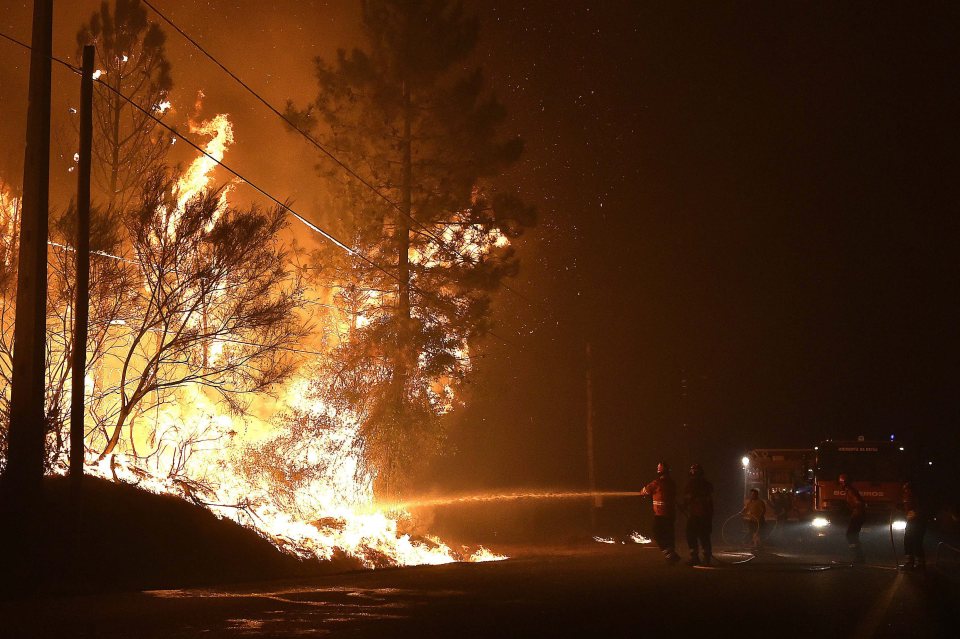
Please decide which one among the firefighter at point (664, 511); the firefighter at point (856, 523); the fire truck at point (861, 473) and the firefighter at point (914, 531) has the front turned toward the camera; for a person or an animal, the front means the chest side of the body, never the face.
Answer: the fire truck

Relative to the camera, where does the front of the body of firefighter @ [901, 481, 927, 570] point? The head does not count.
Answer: to the viewer's left

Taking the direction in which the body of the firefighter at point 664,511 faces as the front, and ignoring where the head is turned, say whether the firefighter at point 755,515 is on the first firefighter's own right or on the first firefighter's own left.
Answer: on the first firefighter's own right

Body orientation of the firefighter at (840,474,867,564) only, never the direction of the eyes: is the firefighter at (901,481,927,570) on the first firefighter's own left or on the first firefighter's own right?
on the first firefighter's own left

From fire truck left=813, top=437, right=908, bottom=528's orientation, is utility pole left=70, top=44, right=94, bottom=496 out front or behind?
out front

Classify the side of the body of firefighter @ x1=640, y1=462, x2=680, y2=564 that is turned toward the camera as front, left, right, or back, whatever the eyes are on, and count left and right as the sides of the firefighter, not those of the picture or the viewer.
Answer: left

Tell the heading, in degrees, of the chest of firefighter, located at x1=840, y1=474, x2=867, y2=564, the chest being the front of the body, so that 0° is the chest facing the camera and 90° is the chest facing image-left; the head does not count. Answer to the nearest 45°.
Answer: approximately 90°

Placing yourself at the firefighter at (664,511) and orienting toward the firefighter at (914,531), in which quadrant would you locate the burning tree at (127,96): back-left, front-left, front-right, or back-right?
back-left
